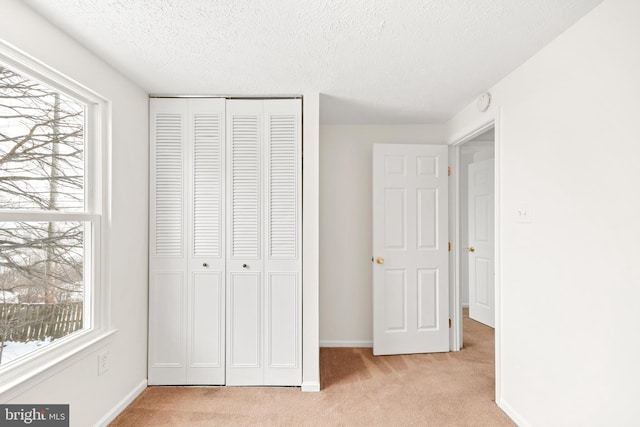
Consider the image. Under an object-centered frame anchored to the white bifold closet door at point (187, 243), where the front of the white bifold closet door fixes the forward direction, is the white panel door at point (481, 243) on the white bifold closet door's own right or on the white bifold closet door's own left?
on the white bifold closet door's own left

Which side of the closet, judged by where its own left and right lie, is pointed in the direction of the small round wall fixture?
left

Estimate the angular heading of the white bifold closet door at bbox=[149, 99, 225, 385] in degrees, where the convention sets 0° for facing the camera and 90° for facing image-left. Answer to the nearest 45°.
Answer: approximately 0°

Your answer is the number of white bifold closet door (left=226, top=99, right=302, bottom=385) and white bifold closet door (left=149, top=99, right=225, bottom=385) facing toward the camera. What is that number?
2

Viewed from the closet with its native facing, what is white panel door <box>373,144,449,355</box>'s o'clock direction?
The white panel door is roughly at 9 o'clock from the closet.

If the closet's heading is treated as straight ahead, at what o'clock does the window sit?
The window is roughly at 2 o'clock from the closet.

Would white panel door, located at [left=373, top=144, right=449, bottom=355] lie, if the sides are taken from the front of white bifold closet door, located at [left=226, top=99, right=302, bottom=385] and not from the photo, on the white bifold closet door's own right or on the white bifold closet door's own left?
on the white bifold closet door's own left

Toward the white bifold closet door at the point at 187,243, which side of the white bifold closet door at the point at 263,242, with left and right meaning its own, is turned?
right

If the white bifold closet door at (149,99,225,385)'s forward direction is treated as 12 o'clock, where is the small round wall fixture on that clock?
The small round wall fixture is roughly at 10 o'clock from the white bifold closet door.

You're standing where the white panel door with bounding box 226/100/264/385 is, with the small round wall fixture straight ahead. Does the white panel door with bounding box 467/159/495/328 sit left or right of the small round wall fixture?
left
